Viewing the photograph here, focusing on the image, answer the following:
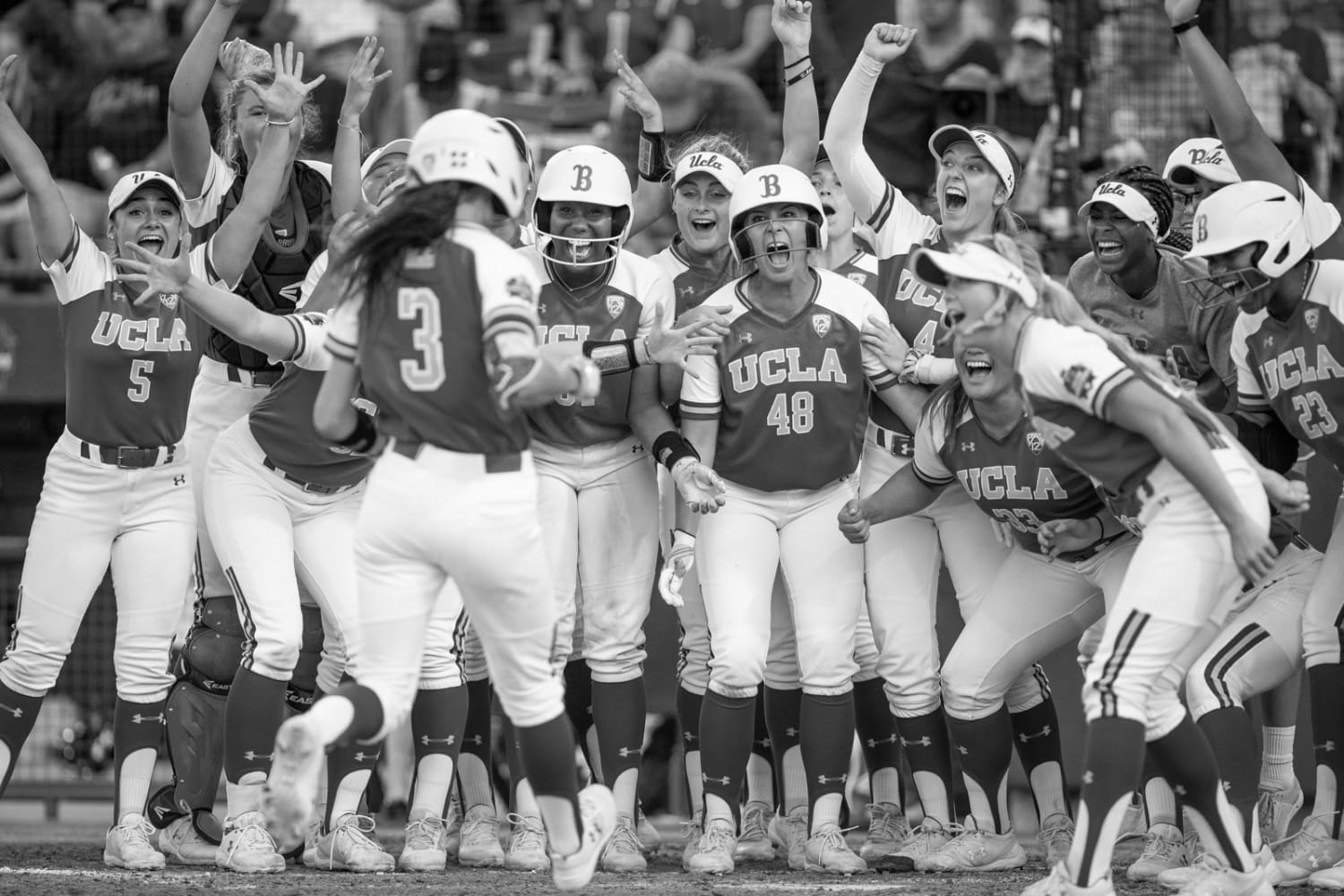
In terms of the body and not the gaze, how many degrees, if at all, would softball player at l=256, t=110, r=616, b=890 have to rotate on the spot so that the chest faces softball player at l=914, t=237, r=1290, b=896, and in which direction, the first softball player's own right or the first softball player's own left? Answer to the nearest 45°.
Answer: approximately 45° to the first softball player's own right

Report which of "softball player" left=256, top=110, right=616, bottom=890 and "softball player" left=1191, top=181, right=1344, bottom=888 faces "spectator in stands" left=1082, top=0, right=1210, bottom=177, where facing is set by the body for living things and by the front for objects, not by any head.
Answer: "softball player" left=256, top=110, right=616, bottom=890

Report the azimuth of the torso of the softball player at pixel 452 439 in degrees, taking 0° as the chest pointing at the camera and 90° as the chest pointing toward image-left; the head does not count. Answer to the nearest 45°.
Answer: approximately 225°

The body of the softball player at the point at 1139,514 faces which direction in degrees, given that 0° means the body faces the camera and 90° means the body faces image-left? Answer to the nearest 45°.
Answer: approximately 90°

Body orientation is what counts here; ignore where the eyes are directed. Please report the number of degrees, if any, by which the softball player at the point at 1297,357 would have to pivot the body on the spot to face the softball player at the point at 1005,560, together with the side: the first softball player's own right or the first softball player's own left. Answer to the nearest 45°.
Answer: approximately 45° to the first softball player's own right

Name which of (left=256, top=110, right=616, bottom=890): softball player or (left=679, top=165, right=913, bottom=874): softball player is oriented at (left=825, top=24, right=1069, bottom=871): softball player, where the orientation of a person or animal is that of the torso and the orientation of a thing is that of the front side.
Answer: (left=256, top=110, right=616, bottom=890): softball player

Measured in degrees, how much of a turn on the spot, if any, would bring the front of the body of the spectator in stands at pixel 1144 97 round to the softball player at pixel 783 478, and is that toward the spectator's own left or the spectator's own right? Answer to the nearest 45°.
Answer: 0° — they already face them

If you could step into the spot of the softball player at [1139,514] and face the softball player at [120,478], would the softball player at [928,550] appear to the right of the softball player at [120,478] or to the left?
right

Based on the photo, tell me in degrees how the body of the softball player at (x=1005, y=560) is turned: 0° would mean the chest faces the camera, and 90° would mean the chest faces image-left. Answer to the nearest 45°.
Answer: approximately 45°
